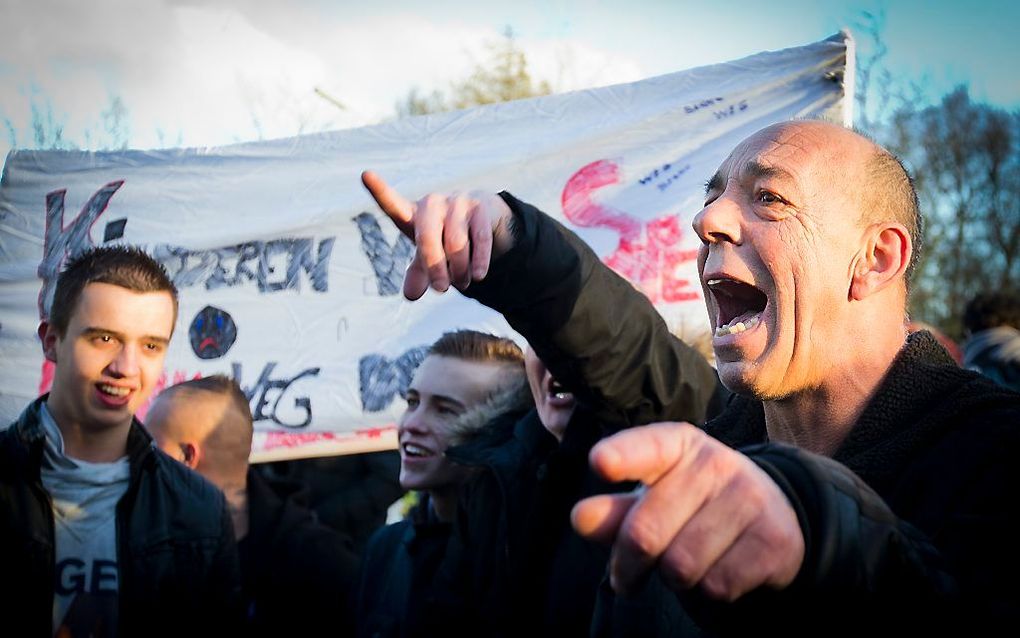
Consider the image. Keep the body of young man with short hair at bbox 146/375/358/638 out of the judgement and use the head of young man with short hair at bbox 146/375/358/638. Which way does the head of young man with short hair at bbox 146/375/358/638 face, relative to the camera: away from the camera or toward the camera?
away from the camera

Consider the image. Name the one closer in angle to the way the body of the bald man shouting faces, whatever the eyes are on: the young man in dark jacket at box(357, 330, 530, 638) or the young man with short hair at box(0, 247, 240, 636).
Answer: the young man with short hair

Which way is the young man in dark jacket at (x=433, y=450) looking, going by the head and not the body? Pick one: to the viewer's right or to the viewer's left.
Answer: to the viewer's left

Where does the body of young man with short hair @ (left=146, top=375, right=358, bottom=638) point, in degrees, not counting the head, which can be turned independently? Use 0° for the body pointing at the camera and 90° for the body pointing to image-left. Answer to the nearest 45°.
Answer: approximately 135°

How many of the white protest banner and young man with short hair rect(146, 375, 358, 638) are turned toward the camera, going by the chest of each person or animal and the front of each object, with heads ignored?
1

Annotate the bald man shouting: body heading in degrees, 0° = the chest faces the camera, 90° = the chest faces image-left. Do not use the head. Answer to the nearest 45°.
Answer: approximately 45°

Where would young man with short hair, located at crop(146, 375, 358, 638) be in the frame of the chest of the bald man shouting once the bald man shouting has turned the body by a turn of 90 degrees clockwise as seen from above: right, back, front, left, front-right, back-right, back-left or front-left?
front

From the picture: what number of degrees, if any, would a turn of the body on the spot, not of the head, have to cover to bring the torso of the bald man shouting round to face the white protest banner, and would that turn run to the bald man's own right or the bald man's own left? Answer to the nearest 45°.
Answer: approximately 90° to the bald man's own right
